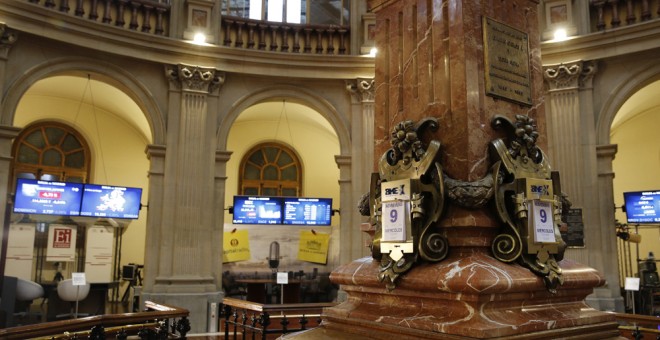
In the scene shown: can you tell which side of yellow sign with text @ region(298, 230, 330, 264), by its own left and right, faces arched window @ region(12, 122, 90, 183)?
right

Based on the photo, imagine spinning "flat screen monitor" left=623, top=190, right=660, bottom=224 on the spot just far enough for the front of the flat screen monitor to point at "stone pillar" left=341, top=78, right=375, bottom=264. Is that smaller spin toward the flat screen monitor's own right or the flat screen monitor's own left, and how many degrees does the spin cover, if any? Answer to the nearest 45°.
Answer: approximately 90° to the flat screen monitor's own right

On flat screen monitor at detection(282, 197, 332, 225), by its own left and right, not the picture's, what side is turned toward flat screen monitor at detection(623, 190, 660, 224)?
left

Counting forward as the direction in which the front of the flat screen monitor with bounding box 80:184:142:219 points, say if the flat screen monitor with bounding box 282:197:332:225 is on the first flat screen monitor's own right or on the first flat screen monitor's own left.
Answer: on the first flat screen monitor's own left

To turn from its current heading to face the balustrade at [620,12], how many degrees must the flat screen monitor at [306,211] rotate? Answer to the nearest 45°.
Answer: approximately 45° to its left

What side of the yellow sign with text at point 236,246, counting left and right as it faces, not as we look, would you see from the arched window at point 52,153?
right

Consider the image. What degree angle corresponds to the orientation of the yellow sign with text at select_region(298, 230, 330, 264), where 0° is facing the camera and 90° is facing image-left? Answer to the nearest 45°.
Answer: approximately 0°

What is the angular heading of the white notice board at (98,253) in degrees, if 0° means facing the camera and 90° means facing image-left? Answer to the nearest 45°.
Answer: approximately 0°

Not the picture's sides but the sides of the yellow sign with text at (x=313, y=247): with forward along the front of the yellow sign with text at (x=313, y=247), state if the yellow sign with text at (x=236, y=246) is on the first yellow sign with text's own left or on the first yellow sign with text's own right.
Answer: on the first yellow sign with text's own right

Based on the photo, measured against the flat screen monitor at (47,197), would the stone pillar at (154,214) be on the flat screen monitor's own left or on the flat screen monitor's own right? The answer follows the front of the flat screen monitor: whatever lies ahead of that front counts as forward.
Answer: on the flat screen monitor's own left

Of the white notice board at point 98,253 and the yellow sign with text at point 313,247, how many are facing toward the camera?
2
